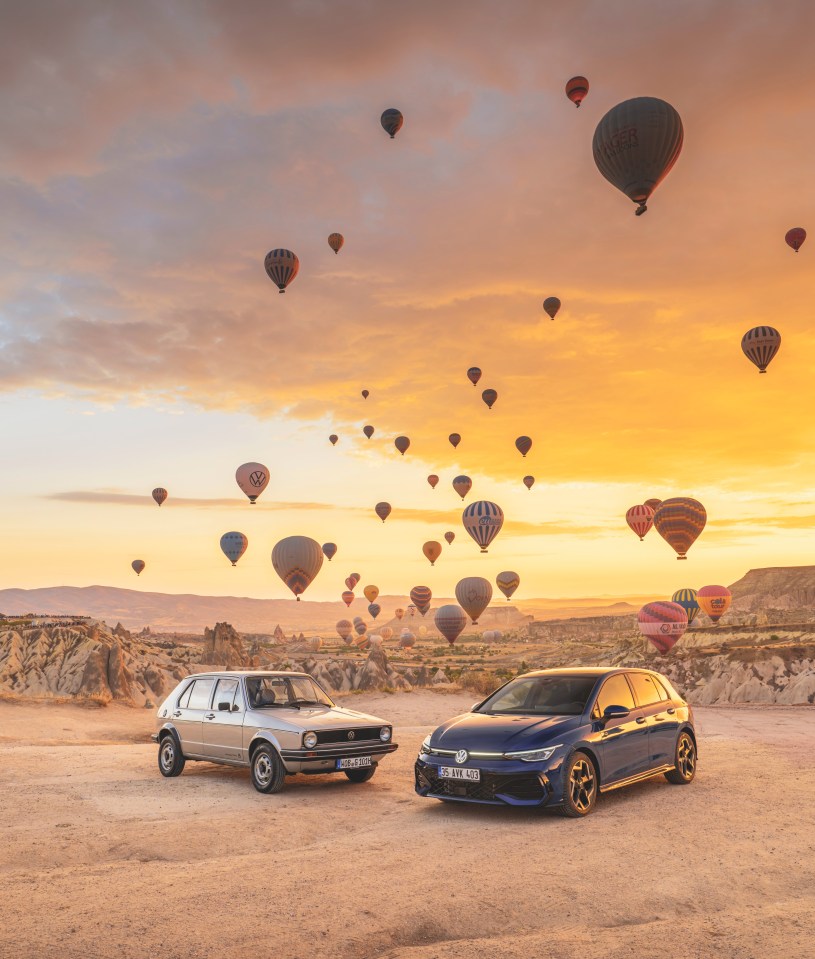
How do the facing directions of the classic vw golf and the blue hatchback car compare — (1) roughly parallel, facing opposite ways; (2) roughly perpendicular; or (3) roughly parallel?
roughly perpendicular

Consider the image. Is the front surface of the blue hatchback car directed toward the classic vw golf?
no

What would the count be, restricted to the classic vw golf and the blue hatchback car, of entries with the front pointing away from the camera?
0

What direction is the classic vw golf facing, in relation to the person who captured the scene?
facing the viewer and to the right of the viewer

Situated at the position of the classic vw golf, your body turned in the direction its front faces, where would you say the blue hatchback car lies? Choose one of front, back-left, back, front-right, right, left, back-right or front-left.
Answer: front
